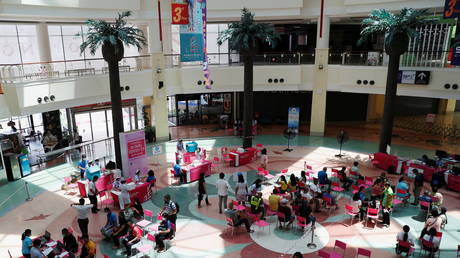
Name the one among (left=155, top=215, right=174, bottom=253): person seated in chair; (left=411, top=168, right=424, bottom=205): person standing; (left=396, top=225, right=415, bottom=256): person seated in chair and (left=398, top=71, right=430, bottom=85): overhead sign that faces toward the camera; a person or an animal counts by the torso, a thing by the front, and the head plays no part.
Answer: the overhead sign

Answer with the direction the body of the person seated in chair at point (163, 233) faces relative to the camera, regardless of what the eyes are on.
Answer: to the viewer's left

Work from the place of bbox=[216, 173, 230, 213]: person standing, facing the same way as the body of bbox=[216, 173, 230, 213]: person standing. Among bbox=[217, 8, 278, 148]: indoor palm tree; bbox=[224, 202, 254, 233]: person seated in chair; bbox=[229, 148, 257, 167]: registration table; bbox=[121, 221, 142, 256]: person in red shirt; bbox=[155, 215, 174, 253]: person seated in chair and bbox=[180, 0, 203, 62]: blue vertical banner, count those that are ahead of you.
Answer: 3

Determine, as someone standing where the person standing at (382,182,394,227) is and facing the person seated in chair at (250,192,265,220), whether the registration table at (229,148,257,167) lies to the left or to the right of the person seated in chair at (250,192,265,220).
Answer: right

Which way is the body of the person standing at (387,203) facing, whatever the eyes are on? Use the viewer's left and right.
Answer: facing to the left of the viewer

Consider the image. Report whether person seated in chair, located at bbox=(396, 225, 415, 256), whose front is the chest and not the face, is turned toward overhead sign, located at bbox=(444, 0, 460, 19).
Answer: yes

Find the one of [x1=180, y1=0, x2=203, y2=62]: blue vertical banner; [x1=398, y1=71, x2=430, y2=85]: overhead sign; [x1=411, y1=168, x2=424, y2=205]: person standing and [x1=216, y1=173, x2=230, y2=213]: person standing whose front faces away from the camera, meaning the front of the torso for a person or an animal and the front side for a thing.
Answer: [x1=216, y1=173, x2=230, y2=213]: person standing

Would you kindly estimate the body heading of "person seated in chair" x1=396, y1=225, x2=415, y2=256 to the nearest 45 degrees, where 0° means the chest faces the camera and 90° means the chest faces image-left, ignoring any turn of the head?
approximately 180°

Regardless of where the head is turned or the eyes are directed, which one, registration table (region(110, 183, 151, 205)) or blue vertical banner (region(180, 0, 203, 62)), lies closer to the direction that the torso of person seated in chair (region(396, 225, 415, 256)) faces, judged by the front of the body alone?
the blue vertical banner

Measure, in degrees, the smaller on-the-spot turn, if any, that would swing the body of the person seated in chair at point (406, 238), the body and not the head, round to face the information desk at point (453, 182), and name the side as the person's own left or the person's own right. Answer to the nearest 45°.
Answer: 0° — they already face it
